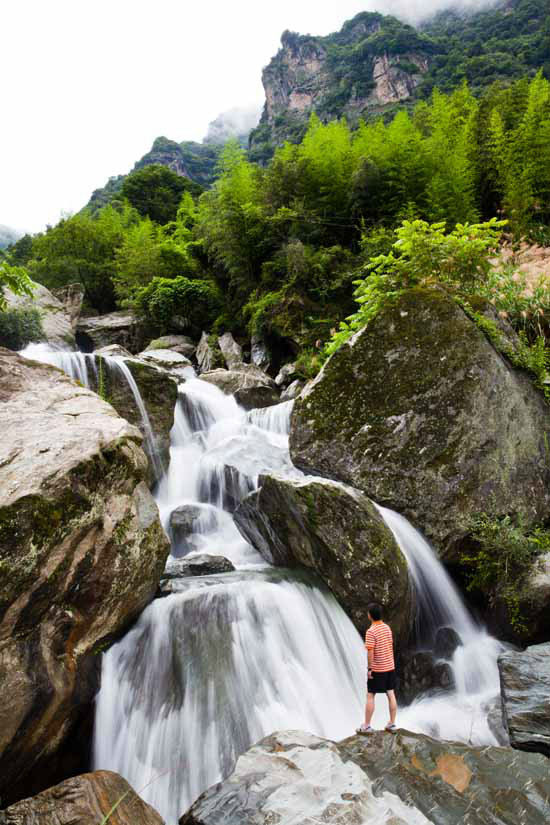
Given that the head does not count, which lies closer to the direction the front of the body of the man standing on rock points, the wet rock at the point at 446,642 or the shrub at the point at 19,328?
the shrub

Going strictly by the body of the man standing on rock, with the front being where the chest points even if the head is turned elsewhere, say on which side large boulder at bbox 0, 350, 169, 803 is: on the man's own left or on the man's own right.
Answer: on the man's own left

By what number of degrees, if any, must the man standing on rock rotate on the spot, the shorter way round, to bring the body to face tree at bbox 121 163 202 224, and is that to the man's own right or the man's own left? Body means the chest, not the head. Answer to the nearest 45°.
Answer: approximately 45° to the man's own right

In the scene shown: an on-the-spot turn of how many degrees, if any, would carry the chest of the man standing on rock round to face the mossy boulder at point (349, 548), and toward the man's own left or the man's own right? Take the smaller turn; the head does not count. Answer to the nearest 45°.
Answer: approximately 45° to the man's own right

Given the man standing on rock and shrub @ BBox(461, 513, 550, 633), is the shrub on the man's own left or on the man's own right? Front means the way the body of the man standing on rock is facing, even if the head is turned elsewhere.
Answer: on the man's own right

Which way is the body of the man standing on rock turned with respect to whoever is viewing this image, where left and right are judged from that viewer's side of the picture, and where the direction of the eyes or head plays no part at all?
facing away from the viewer and to the left of the viewer

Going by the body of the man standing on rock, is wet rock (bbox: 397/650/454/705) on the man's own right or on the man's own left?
on the man's own right
